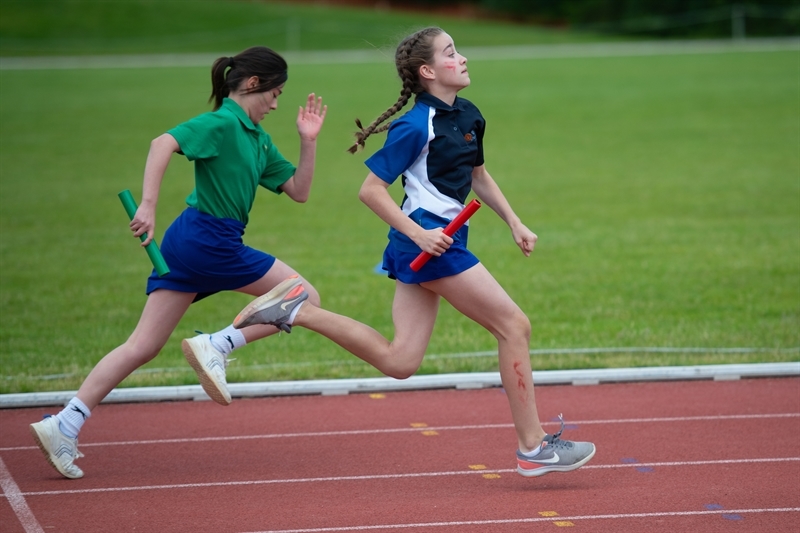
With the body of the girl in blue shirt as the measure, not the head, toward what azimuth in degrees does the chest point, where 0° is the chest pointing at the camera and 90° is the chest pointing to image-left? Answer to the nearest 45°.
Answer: approximately 270°

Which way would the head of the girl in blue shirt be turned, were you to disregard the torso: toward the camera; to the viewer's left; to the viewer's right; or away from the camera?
to the viewer's right
